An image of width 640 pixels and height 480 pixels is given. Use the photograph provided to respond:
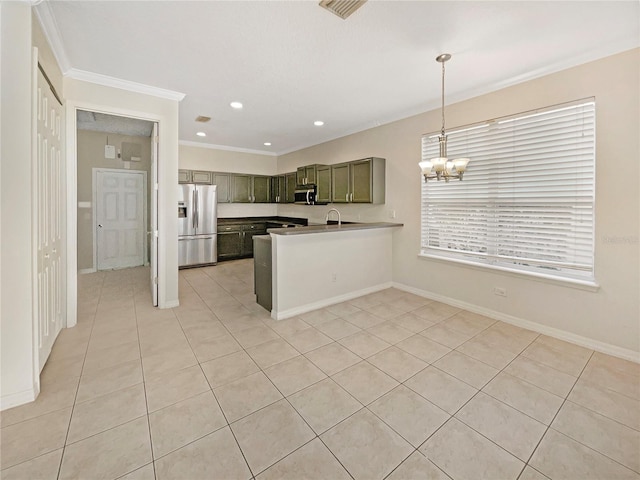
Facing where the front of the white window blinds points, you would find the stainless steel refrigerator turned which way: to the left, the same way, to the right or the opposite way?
to the left

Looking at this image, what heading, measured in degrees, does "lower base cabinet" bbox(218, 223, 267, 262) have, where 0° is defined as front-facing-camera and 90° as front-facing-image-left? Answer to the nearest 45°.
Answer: approximately 0°

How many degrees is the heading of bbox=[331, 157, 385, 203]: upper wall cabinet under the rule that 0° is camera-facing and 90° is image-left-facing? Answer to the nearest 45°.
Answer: approximately 45°

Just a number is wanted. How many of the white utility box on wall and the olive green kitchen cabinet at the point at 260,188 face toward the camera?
2

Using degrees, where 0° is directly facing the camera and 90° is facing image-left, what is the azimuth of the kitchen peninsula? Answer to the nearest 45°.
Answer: approximately 135°

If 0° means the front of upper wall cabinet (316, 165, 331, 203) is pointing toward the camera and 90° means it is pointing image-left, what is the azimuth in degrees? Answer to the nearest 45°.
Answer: approximately 45°

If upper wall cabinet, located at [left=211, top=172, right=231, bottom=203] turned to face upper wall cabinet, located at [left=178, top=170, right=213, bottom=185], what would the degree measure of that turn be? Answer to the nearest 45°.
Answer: approximately 45° to its right

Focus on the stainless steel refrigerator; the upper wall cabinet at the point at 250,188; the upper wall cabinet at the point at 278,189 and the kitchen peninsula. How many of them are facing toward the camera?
3
